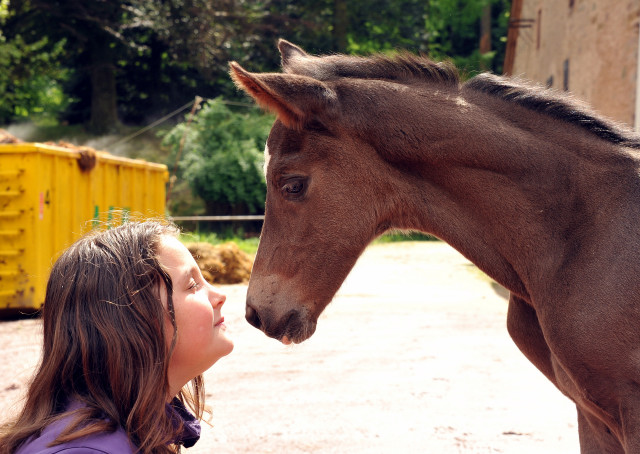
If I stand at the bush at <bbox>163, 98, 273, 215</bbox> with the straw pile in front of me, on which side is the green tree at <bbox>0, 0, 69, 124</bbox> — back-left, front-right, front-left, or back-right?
back-right

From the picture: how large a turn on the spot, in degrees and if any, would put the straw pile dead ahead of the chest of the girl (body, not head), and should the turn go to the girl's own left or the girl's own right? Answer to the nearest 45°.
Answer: approximately 90° to the girl's own left

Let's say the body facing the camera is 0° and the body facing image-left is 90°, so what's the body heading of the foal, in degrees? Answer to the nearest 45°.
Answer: approximately 90°

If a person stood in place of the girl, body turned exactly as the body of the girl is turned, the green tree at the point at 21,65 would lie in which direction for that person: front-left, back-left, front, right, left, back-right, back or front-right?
left

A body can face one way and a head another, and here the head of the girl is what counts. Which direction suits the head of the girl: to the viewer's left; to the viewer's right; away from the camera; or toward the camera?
to the viewer's right

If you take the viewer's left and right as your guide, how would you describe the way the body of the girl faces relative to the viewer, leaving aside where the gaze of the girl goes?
facing to the right of the viewer

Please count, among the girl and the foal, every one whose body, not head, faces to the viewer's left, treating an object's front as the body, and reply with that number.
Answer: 1

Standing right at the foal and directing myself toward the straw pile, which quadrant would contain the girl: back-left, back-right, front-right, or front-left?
back-left

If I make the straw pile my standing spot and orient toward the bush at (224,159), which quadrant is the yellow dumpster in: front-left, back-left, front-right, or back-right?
back-left
